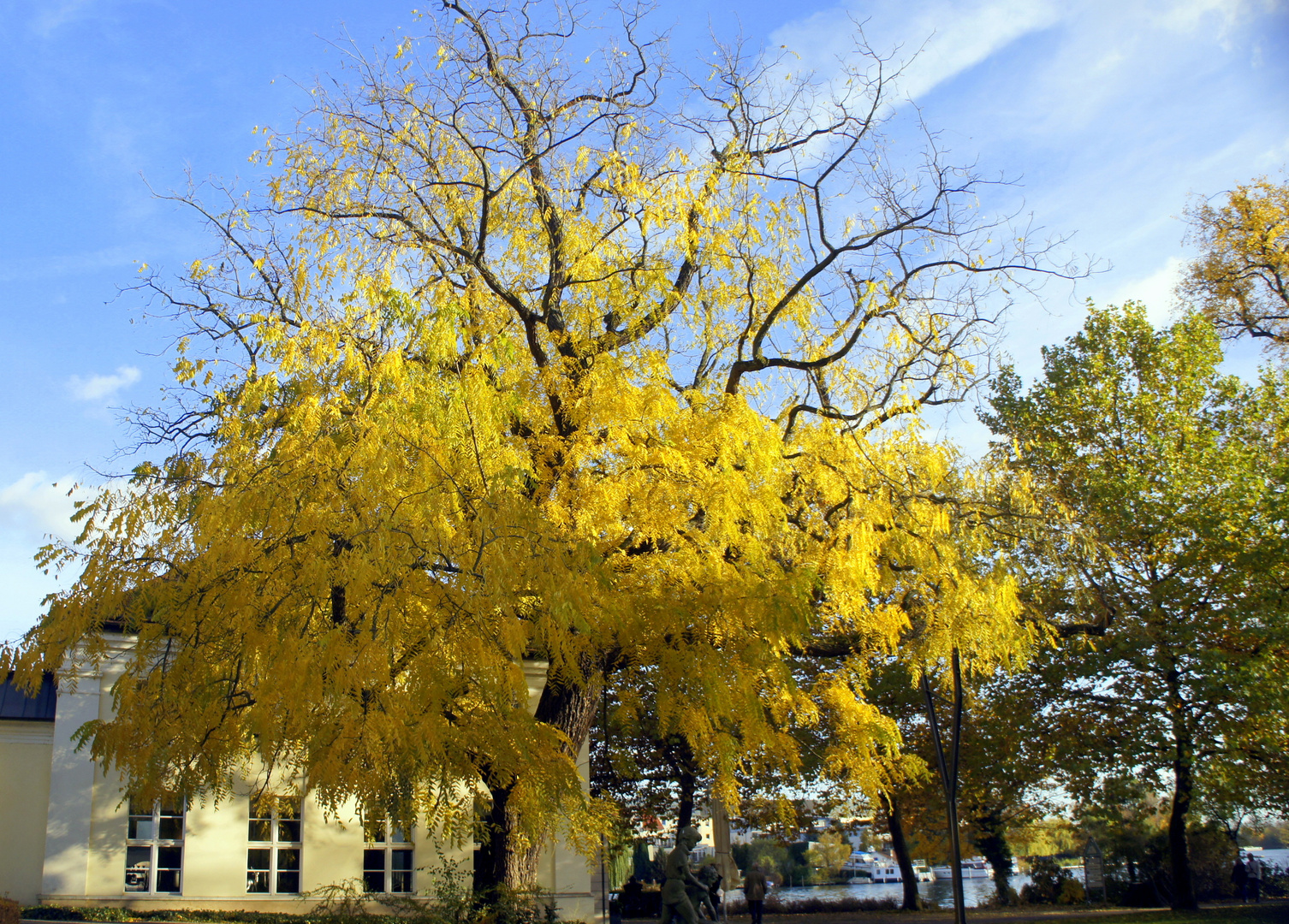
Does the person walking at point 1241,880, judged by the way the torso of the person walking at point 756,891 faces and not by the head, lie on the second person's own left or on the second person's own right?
on the second person's own right
